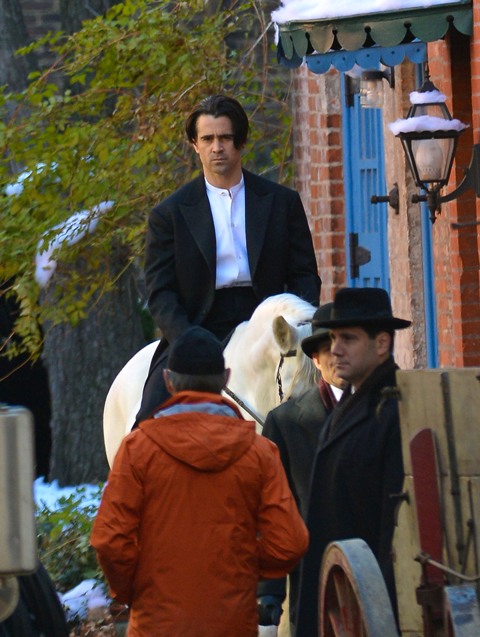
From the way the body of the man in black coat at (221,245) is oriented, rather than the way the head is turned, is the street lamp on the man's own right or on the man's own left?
on the man's own left

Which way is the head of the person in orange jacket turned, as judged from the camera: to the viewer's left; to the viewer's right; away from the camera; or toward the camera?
away from the camera

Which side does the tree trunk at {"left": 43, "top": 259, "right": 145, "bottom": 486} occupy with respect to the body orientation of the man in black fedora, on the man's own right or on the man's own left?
on the man's own right

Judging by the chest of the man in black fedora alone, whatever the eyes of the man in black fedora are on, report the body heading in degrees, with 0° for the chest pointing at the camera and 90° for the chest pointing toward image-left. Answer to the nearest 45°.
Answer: approximately 45°

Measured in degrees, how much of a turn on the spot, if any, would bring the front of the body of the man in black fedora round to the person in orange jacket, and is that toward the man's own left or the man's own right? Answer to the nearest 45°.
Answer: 0° — they already face them

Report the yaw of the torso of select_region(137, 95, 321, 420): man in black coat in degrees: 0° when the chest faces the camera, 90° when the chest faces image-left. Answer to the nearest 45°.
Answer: approximately 0°

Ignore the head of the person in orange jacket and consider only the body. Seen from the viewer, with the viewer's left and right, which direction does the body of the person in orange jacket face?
facing away from the viewer
